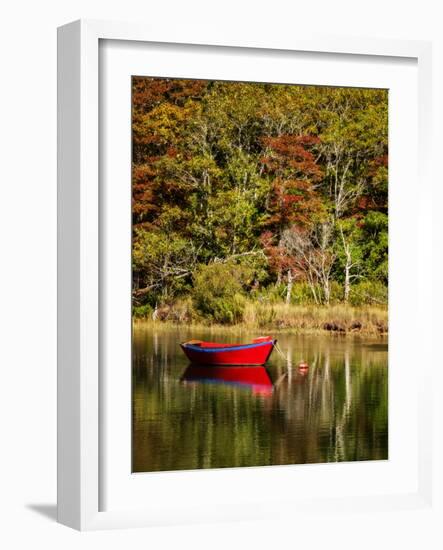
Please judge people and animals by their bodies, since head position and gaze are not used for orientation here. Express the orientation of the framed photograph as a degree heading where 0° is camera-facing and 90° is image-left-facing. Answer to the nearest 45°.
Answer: approximately 315°
